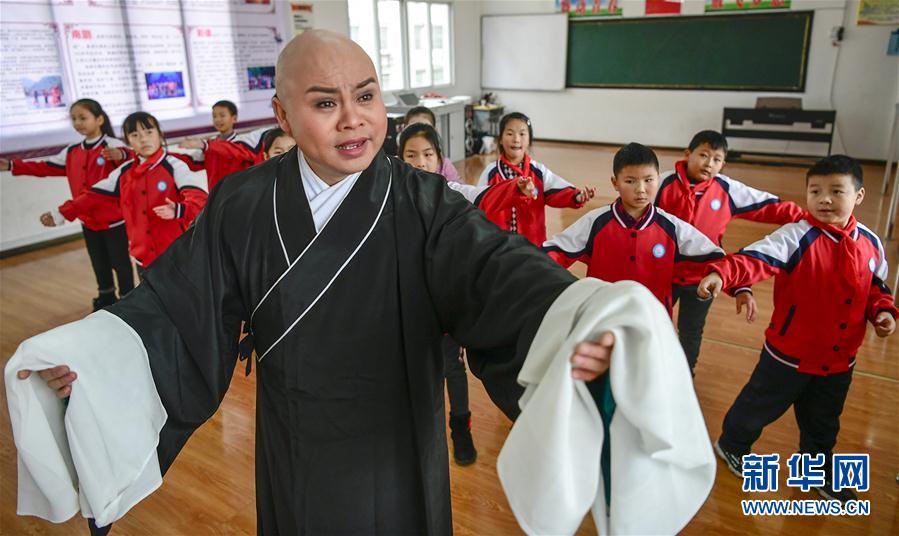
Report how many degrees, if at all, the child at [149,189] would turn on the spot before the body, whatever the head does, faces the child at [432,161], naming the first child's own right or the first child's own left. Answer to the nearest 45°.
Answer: approximately 45° to the first child's own left

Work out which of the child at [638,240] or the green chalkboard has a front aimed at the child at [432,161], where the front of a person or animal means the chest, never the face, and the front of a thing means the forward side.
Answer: the green chalkboard

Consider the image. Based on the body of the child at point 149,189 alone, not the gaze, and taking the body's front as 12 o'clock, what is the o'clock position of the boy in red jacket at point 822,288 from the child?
The boy in red jacket is roughly at 11 o'clock from the child.

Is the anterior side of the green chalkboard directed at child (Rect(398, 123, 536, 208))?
yes

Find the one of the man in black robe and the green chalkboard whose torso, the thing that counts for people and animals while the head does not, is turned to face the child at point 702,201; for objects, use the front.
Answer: the green chalkboard

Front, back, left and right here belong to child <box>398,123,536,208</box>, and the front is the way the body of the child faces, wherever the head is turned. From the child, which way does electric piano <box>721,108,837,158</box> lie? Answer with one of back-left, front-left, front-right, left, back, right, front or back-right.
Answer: back-left

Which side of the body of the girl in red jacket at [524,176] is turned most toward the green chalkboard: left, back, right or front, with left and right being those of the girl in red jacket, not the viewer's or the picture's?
back

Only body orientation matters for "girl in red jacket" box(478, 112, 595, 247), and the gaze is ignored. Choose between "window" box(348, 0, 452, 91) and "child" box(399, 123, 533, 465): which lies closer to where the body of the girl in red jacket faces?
the child

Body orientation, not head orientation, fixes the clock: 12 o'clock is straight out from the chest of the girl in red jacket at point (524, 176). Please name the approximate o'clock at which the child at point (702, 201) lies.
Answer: The child is roughly at 9 o'clock from the girl in red jacket.

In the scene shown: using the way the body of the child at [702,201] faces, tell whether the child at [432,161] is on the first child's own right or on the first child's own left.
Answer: on the first child's own right

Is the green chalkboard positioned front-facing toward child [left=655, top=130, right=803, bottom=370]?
yes

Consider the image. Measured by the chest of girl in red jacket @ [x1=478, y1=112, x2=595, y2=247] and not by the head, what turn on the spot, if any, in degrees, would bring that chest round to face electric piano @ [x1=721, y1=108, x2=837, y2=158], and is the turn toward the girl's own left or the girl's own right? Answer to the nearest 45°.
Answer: approximately 135° to the girl's own left

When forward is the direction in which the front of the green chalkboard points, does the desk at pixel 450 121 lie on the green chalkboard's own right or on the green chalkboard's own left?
on the green chalkboard's own right
